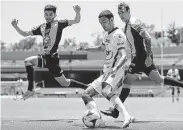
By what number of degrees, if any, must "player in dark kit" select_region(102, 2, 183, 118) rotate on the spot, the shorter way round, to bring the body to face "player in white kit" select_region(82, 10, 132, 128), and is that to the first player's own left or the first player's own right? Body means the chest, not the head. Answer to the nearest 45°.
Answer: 0° — they already face them

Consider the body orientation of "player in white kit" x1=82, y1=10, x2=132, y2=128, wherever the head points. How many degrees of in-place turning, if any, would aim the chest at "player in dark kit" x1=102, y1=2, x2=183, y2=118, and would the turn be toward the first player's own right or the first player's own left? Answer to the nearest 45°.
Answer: approximately 180°

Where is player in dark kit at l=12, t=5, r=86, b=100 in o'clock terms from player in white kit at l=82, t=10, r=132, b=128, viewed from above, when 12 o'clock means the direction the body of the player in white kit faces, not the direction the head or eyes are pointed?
The player in dark kit is roughly at 3 o'clock from the player in white kit.

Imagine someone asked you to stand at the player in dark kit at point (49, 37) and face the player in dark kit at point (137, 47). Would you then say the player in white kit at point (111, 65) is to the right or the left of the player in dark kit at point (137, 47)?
right
